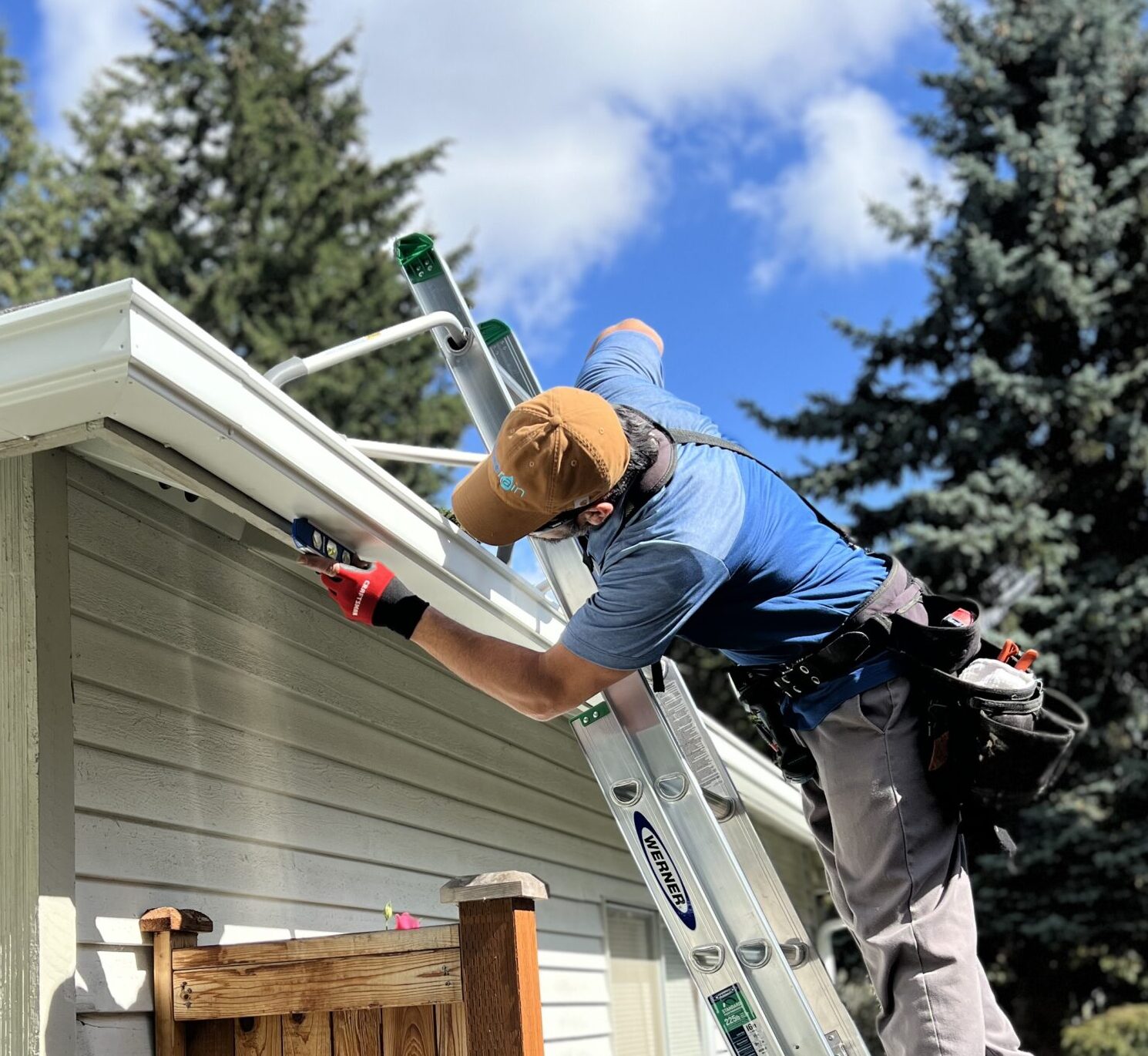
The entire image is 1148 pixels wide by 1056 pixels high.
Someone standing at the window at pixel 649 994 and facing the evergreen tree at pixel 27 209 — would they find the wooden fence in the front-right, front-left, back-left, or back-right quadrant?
back-left

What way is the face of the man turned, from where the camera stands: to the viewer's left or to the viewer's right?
to the viewer's left

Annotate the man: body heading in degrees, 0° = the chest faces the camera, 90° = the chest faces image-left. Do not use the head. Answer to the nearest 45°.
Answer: approximately 90°

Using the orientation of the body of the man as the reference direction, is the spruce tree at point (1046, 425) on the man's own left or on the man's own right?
on the man's own right
